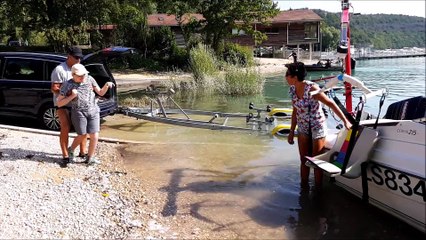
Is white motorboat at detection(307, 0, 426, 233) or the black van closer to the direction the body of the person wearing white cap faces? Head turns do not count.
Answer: the white motorboat

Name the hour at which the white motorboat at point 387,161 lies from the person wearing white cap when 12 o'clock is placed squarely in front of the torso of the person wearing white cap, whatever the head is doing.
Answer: The white motorboat is roughly at 12 o'clock from the person wearing white cap.

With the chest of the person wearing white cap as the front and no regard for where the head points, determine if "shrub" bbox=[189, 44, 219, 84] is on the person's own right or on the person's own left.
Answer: on the person's own left

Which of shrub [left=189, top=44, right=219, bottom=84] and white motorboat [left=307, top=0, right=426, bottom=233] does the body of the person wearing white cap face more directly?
the white motorboat

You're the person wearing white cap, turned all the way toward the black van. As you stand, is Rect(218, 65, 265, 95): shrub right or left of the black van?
right

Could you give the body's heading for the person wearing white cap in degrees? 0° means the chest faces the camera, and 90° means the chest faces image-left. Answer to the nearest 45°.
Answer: approximately 315°

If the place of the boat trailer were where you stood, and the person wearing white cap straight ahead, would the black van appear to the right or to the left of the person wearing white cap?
right

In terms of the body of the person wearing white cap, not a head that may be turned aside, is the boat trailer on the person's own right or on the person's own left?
on the person's own left

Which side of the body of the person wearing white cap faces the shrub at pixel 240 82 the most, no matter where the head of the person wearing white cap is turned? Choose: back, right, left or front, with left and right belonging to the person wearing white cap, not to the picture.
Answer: left
